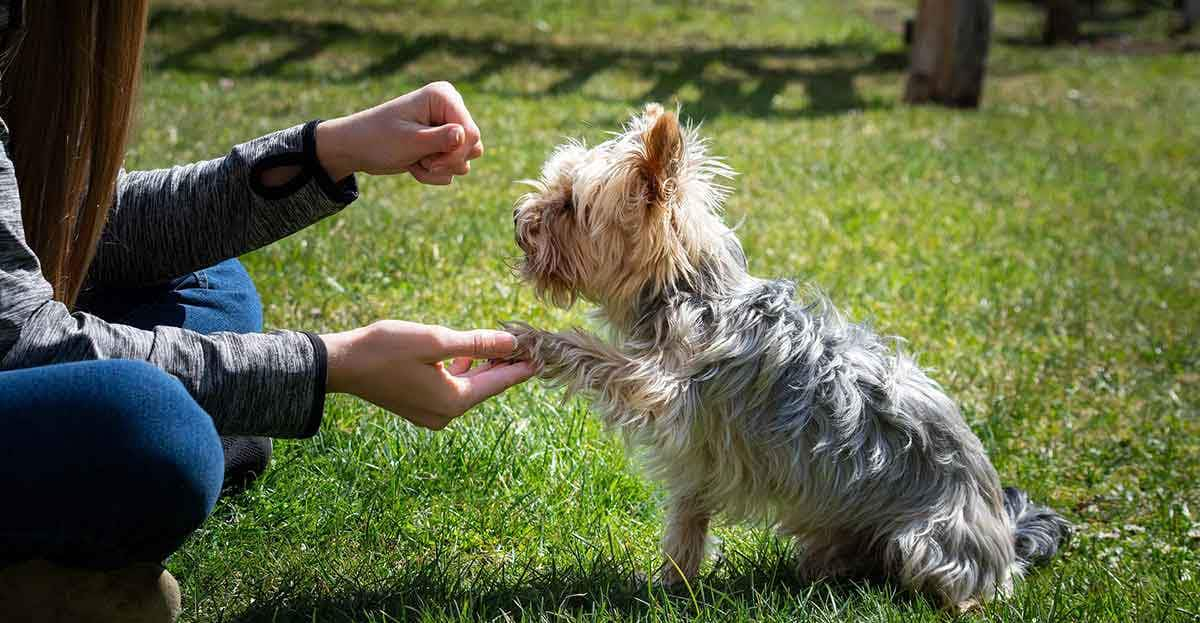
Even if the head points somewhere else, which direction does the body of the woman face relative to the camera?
to the viewer's right

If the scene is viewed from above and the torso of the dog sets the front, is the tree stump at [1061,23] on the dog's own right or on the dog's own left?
on the dog's own right

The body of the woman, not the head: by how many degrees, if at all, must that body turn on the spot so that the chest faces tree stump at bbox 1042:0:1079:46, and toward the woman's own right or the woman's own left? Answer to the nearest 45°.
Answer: approximately 45° to the woman's own left

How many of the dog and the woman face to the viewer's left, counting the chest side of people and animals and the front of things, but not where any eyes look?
1

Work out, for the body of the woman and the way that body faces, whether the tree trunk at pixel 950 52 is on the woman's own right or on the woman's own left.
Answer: on the woman's own left

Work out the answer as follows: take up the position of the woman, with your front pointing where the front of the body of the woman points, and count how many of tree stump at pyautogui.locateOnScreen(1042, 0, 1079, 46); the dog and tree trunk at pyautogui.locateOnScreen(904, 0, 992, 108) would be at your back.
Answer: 0

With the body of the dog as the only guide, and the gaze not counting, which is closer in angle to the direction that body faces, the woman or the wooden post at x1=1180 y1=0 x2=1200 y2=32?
the woman

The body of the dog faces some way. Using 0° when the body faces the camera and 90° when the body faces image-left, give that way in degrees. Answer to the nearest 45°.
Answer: approximately 90°

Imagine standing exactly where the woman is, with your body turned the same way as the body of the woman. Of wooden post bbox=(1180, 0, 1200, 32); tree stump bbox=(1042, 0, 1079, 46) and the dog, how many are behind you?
0

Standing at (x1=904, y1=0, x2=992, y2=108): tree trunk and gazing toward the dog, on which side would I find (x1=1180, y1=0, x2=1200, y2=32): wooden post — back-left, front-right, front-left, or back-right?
back-left

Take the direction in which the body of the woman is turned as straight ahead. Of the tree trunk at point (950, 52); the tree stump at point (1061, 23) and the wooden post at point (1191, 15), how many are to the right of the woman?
0

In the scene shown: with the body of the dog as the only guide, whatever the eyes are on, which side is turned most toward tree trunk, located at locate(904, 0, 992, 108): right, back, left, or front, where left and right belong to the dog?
right

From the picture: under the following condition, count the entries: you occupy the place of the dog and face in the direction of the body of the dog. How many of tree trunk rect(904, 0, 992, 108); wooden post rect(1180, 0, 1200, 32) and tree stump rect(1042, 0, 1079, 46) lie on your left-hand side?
0
